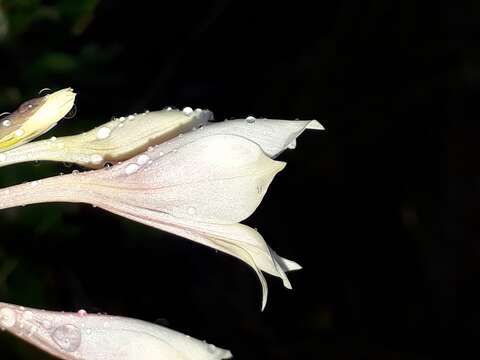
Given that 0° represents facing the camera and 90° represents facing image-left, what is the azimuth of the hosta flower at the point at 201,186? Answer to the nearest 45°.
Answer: approximately 270°
